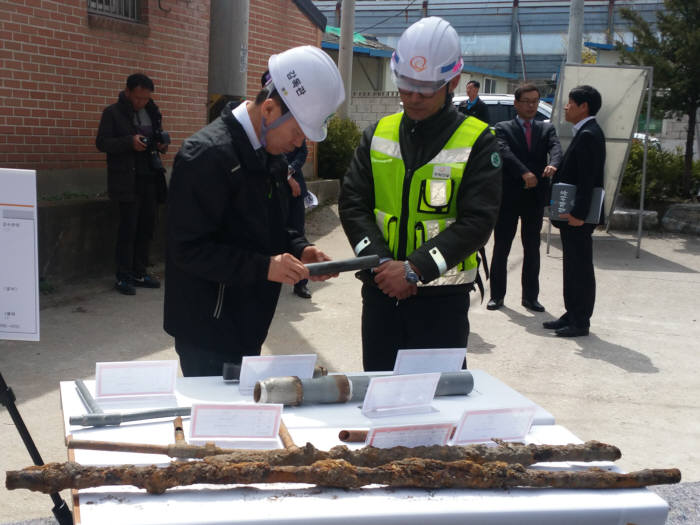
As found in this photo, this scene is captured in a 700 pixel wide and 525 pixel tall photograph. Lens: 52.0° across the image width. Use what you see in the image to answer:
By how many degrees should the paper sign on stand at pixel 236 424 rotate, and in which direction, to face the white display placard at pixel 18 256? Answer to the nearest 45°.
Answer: approximately 135° to its right

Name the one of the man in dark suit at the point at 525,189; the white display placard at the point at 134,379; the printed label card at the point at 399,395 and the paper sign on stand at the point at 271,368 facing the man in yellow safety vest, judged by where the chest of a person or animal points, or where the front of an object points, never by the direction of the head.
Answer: the man in dark suit

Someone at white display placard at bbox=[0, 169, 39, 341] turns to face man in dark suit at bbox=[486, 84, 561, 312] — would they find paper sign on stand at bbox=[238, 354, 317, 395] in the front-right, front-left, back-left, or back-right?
front-right

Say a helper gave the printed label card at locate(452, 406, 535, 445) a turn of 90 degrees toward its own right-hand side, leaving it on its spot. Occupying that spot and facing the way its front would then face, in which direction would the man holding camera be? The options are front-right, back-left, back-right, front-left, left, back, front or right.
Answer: front-right

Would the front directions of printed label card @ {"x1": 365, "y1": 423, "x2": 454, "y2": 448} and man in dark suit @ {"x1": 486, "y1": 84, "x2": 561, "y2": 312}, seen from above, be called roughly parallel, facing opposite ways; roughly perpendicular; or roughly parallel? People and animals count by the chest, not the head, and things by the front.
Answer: roughly parallel

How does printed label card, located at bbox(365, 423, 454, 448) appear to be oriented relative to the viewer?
toward the camera

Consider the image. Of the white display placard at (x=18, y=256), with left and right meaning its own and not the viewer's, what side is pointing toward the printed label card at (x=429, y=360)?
left

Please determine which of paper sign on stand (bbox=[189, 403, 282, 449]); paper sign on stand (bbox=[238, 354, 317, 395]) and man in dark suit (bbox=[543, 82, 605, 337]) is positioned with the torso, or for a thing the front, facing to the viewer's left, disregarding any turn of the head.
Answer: the man in dark suit

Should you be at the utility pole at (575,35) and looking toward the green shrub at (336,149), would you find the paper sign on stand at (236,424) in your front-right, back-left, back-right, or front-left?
front-left

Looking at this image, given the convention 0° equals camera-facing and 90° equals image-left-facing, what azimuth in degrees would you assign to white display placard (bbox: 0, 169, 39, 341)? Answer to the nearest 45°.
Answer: approximately 0°

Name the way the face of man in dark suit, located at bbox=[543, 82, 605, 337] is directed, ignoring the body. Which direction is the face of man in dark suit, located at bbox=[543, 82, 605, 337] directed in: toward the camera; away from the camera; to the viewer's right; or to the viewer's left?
to the viewer's left

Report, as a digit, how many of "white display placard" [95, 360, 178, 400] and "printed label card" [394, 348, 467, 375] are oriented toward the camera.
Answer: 2

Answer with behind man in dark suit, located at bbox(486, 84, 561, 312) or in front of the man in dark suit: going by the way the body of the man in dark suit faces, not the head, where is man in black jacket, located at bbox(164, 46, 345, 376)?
in front

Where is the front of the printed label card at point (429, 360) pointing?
toward the camera

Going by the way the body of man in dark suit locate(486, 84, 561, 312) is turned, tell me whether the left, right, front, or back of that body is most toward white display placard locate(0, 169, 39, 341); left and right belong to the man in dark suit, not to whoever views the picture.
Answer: front

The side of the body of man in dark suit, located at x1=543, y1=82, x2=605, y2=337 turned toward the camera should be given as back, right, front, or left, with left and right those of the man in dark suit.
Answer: left

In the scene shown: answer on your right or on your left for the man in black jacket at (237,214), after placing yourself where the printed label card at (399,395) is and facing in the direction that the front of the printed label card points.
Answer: on your right

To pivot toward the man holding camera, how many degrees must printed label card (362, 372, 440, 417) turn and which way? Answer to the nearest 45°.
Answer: approximately 135° to its right
